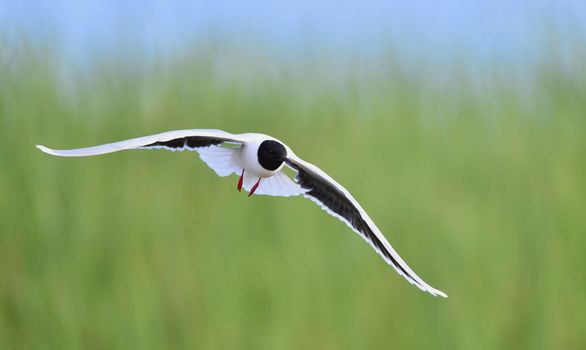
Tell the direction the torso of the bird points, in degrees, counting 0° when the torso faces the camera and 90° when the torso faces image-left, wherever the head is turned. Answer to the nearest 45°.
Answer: approximately 0°
